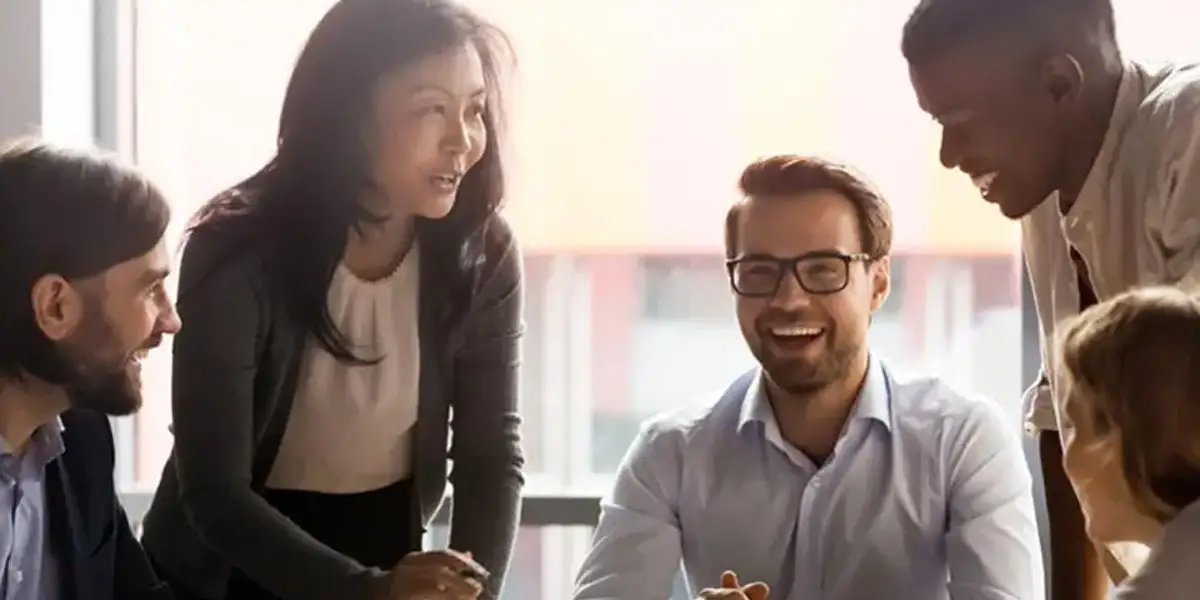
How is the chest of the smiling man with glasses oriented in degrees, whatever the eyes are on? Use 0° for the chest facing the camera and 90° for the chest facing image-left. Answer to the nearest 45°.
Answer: approximately 0°

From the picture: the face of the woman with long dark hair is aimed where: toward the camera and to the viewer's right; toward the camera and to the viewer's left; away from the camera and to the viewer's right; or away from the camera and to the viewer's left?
toward the camera and to the viewer's right

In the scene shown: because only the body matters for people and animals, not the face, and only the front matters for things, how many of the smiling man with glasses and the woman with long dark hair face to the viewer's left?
0
